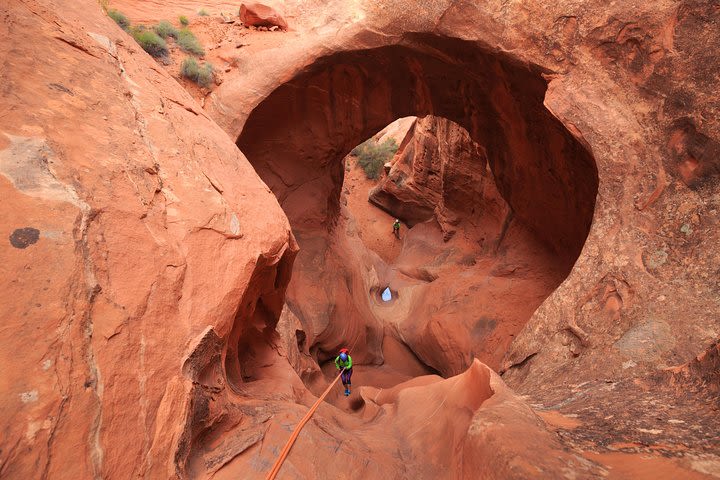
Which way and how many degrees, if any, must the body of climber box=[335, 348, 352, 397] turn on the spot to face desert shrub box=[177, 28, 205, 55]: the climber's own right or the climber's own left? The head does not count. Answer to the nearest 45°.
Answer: approximately 90° to the climber's own right

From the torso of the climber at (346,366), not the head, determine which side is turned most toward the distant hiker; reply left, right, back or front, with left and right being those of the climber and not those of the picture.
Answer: back

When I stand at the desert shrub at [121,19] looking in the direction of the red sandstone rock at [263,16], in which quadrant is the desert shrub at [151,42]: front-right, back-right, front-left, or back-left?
front-right

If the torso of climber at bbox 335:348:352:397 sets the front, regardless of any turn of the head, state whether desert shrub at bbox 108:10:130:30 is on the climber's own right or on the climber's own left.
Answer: on the climber's own right

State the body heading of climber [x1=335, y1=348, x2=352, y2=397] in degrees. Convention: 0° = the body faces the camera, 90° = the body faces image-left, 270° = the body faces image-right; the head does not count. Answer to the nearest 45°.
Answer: approximately 0°

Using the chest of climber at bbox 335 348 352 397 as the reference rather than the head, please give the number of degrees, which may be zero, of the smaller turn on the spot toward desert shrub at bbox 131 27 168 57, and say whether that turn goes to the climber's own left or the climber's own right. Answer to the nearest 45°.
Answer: approximately 90° to the climber's own right
